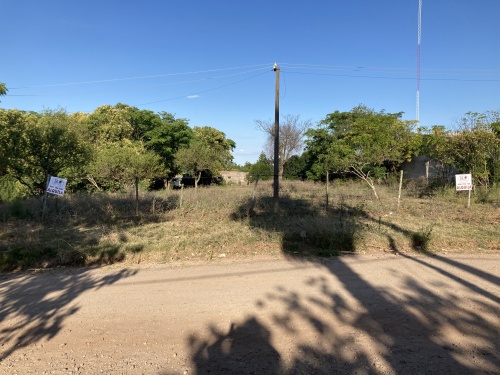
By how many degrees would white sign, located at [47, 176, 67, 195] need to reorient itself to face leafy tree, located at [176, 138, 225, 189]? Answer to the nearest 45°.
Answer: approximately 135° to its left

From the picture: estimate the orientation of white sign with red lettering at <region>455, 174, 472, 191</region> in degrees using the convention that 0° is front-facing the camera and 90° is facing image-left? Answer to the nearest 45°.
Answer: approximately 0°

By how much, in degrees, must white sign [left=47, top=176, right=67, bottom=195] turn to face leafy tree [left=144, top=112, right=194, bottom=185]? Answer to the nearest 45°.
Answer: approximately 135° to its left

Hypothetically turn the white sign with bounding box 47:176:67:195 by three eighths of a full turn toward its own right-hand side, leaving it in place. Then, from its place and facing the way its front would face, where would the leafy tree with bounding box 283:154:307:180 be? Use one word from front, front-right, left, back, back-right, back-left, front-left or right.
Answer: right

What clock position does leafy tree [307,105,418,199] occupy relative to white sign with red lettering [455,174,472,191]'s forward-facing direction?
The leafy tree is roughly at 5 o'clock from the white sign with red lettering.

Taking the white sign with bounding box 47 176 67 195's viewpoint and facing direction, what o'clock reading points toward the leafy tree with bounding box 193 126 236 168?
The leafy tree is roughly at 7 o'clock from the white sign.

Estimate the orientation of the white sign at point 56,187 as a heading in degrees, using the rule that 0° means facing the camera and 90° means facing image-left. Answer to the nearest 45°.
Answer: approximately 0°

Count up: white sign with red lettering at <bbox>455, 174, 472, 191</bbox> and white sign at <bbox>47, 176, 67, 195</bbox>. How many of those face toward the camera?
2

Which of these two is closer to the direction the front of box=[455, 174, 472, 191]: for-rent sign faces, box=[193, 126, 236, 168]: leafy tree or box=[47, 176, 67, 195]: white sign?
the white sign

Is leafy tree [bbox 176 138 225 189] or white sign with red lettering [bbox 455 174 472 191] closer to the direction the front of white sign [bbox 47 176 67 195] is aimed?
the white sign with red lettering

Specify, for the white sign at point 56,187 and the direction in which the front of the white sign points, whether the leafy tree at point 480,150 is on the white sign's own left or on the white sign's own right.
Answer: on the white sign's own left

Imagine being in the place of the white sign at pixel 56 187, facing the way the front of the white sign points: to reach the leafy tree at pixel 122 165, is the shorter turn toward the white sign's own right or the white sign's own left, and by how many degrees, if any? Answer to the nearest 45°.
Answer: approximately 180°

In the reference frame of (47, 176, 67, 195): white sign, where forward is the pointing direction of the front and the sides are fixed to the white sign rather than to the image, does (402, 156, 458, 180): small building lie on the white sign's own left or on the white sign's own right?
on the white sign's own left

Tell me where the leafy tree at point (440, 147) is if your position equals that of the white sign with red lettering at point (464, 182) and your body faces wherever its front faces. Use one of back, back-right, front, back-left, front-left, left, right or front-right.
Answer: back
